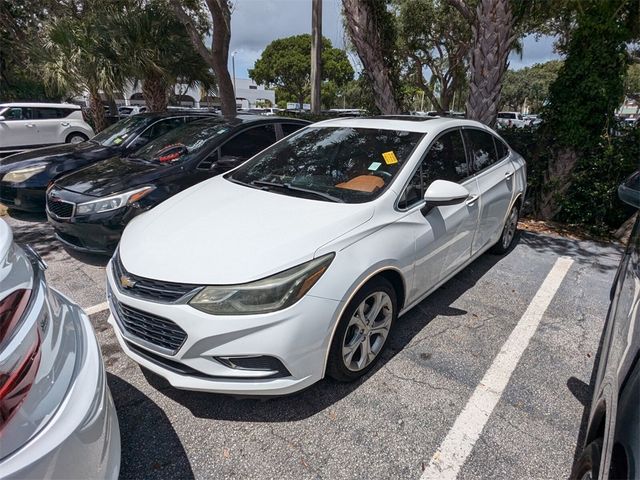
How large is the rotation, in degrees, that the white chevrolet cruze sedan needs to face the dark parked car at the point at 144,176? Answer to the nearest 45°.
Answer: approximately 90° to its right

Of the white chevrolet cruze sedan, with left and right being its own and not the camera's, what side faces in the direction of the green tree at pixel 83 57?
right

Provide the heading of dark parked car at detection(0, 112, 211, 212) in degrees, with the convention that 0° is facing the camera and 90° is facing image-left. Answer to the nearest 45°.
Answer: approximately 45°

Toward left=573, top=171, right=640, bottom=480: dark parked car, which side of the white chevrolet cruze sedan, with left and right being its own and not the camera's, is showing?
left

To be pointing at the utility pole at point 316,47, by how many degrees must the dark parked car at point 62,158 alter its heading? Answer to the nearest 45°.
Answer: approximately 180°
